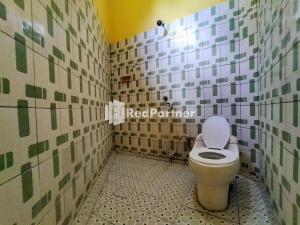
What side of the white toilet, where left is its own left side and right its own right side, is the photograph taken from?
front
